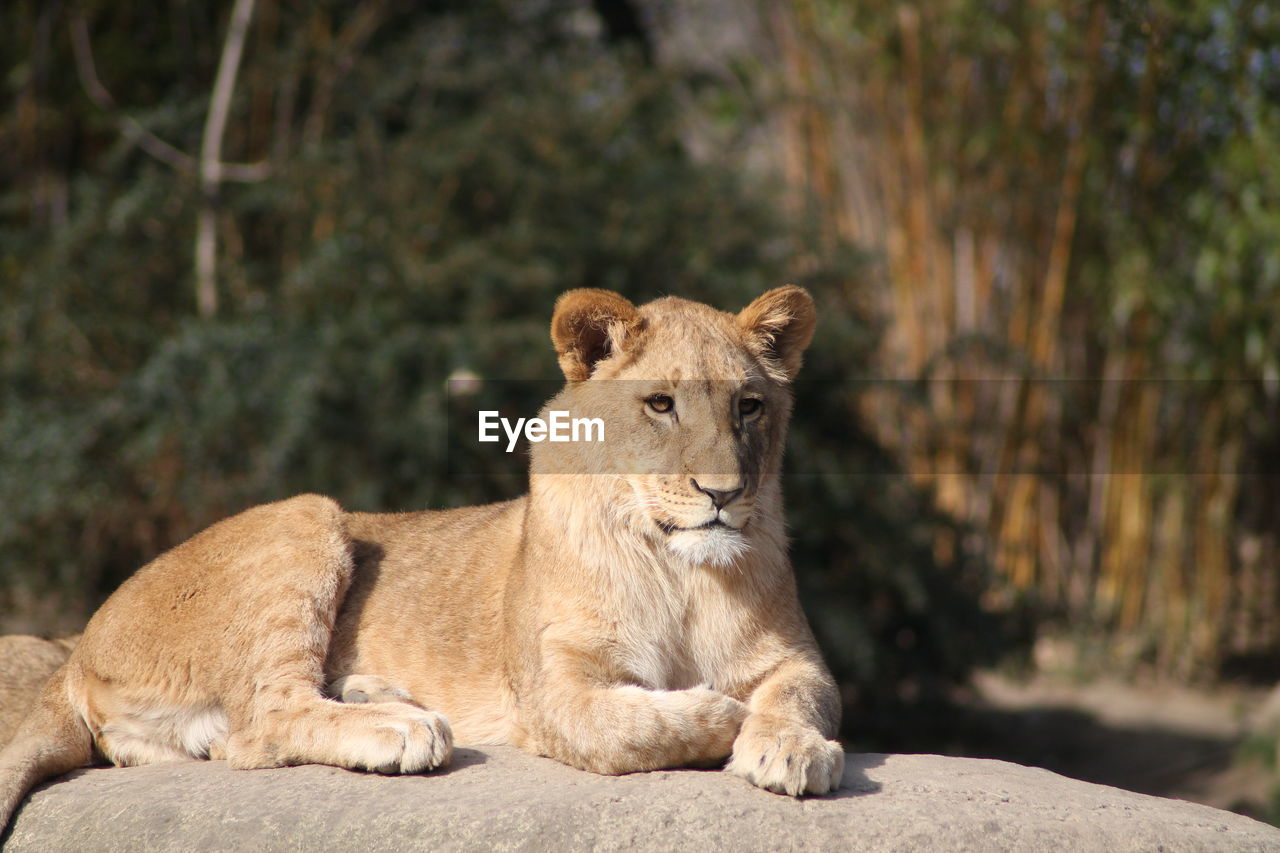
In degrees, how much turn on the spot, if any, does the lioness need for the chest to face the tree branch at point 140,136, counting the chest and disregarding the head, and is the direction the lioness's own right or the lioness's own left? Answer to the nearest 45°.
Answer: approximately 135° to the lioness's own left

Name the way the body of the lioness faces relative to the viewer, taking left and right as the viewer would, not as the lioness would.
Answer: facing the viewer and to the right of the viewer

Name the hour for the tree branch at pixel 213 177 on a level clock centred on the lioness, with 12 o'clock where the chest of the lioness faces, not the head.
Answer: The tree branch is roughly at 7 o'clock from the lioness.
